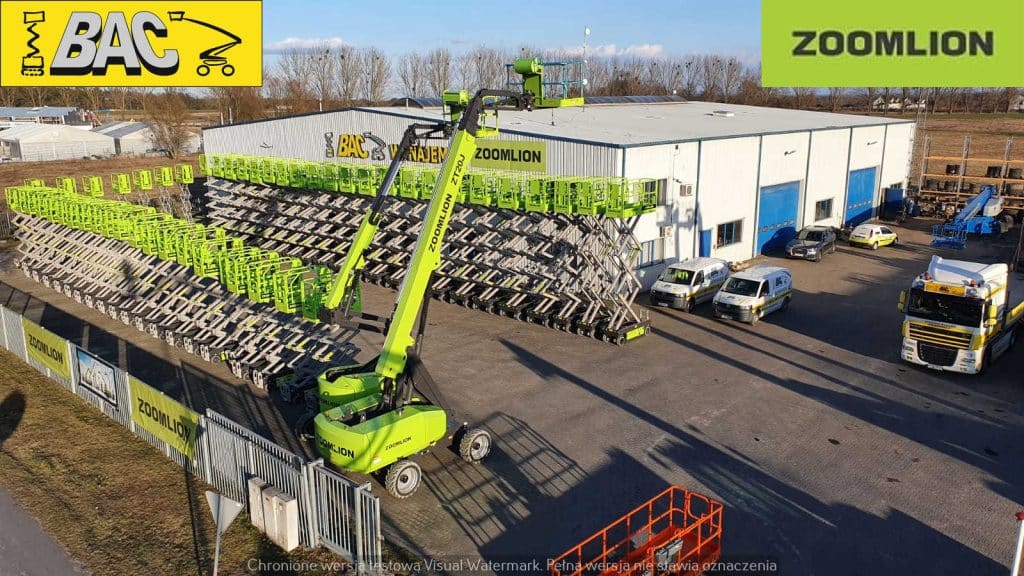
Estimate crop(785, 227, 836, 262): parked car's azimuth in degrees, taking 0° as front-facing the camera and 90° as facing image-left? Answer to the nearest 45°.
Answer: approximately 45°

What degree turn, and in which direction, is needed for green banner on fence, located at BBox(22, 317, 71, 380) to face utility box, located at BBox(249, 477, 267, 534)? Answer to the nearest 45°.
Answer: approximately 45° to its left

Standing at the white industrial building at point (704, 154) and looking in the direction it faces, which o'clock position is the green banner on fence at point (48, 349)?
The green banner on fence is roughly at 3 o'clock from the white industrial building.

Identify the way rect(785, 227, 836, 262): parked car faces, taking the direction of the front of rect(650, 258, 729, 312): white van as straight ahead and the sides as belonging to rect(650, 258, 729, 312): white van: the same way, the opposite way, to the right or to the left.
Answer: the same way

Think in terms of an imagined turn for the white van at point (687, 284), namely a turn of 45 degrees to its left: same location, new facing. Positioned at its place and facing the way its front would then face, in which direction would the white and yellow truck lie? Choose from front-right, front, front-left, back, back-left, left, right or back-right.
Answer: front-left

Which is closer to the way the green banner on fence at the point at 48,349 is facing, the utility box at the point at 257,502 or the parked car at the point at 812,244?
the utility box

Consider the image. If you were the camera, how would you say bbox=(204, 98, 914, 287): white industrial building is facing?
facing the viewer and to the right of the viewer

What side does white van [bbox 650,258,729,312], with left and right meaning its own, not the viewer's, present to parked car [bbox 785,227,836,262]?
back

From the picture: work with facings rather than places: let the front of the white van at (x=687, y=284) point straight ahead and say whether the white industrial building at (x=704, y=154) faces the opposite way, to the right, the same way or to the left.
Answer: to the left

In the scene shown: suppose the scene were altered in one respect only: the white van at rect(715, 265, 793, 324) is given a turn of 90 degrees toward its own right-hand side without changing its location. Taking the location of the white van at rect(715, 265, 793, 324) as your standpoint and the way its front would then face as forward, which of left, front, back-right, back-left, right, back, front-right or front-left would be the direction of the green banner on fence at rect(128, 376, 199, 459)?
left

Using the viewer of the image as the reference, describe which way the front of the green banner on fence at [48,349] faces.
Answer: facing the viewer and to the left of the viewer

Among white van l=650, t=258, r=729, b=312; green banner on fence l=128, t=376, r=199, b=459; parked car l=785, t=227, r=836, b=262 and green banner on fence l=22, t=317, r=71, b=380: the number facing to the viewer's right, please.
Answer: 0
